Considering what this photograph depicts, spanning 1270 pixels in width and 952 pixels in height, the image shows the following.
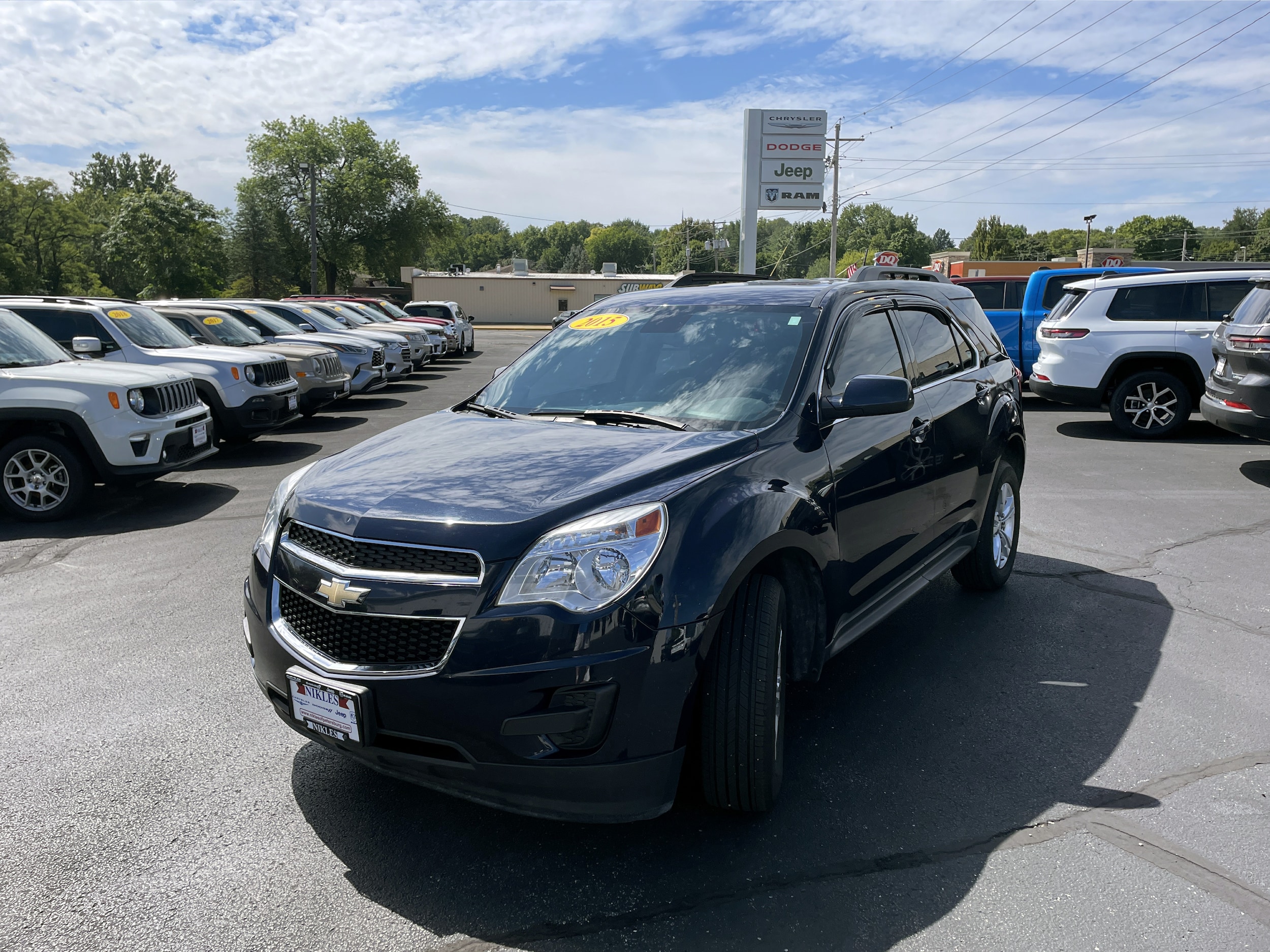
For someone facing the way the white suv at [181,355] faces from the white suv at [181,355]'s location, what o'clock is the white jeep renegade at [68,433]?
The white jeep renegade is roughly at 2 o'clock from the white suv.

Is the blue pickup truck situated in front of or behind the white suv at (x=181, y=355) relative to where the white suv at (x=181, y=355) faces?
in front

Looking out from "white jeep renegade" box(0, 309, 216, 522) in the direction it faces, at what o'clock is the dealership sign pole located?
The dealership sign pole is roughly at 9 o'clock from the white jeep renegade.

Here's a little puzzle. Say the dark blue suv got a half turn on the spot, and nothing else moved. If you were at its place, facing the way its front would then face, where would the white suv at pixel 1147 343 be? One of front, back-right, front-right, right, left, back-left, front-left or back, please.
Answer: front
